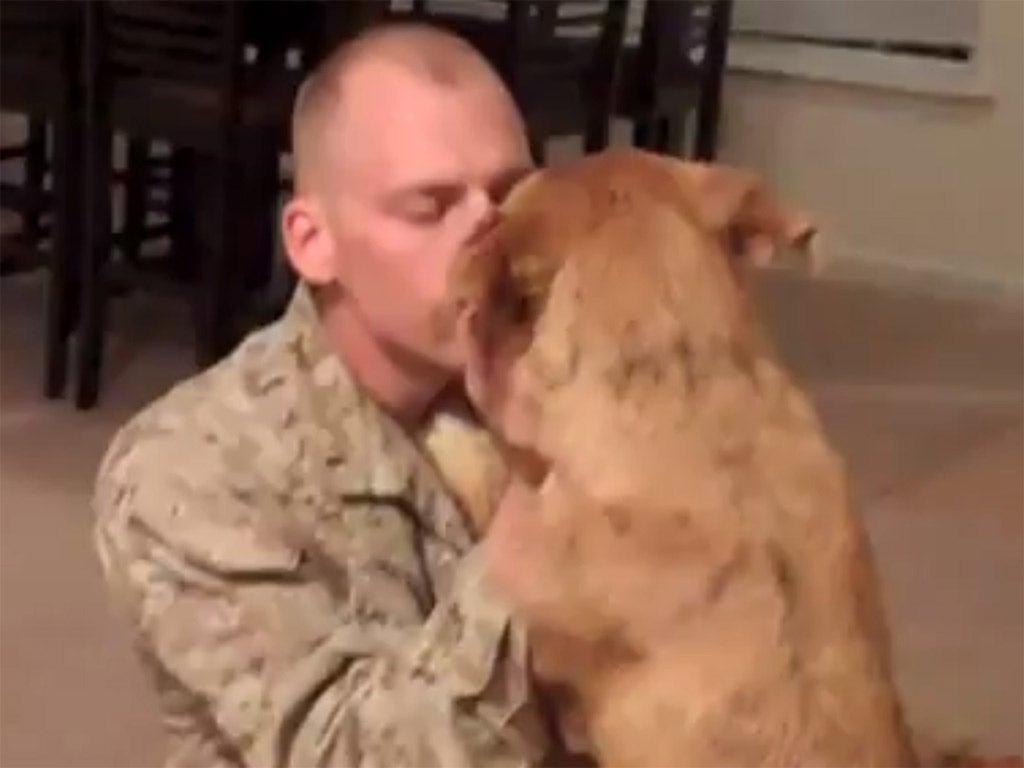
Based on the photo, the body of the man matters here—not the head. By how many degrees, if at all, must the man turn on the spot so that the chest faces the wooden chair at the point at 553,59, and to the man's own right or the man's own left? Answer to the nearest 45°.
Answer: approximately 135° to the man's own left

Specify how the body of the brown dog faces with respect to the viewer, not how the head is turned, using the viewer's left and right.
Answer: facing away from the viewer and to the left of the viewer

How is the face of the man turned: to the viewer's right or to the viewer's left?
to the viewer's right

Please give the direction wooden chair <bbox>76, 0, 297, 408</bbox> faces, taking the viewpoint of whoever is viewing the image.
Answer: facing away from the viewer and to the right of the viewer

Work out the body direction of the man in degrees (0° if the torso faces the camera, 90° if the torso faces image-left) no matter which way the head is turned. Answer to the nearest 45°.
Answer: approximately 315°

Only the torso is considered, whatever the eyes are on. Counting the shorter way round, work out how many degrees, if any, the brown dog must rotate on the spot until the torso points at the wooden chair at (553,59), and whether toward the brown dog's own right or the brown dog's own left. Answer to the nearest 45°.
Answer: approximately 45° to the brown dog's own right

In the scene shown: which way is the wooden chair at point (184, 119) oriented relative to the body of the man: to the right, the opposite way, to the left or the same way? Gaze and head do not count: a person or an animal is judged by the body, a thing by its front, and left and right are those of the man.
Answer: to the left

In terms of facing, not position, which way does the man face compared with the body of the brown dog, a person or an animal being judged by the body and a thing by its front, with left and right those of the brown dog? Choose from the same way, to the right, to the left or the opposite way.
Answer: the opposite way

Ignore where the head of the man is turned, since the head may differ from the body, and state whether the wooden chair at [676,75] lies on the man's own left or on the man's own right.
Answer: on the man's own left
